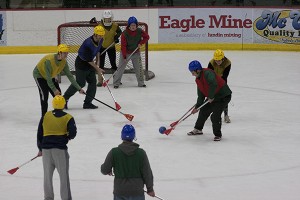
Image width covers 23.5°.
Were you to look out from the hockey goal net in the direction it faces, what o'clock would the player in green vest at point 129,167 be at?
The player in green vest is roughly at 12 o'clock from the hockey goal net.

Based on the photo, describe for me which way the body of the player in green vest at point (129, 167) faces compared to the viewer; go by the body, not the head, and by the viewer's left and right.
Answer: facing away from the viewer

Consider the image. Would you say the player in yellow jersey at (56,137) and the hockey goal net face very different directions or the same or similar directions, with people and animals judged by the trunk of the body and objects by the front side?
very different directions

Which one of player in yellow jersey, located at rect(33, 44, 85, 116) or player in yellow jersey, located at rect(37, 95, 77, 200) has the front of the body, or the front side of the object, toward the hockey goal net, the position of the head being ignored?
player in yellow jersey, located at rect(37, 95, 77, 200)

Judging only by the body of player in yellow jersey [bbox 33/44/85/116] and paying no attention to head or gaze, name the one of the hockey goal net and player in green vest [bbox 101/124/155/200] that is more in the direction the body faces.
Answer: the player in green vest

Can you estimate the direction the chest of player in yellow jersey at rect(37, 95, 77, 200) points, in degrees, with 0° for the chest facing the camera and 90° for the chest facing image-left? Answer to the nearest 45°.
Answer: approximately 180°

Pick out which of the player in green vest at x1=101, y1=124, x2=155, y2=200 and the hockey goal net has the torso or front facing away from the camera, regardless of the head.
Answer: the player in green vest
